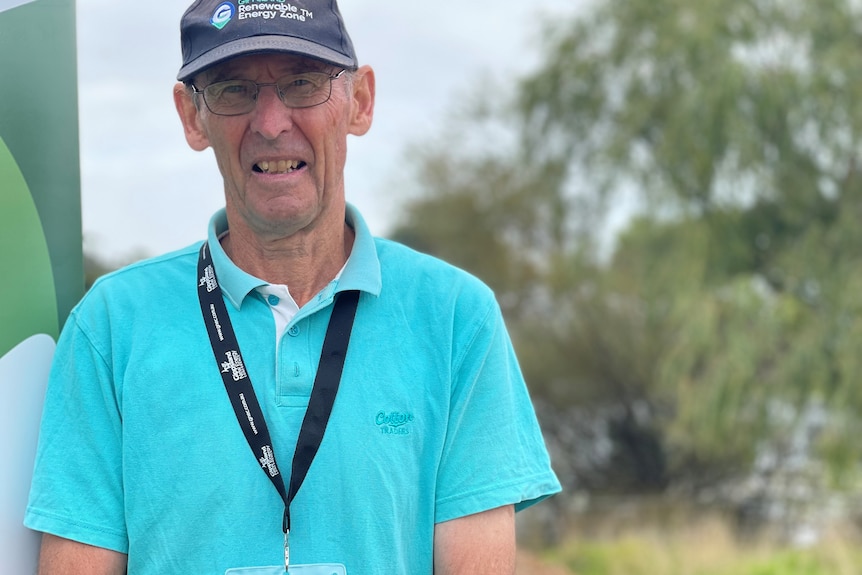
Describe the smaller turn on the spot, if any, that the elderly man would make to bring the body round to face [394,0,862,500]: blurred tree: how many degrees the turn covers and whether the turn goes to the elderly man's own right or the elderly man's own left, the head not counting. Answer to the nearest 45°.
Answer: approximately 135° to the elderly man's own left

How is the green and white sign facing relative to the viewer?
toward the camera

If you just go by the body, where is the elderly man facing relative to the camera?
toward the camera

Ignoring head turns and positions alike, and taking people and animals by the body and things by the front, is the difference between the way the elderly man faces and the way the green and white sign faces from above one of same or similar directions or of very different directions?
same or similar directions

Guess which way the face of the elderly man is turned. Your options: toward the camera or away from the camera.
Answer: toward the camera

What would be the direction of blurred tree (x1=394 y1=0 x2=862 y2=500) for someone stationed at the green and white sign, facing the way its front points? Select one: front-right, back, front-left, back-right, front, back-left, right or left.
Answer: back-left

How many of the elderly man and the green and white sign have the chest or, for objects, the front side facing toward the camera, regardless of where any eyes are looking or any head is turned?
2
